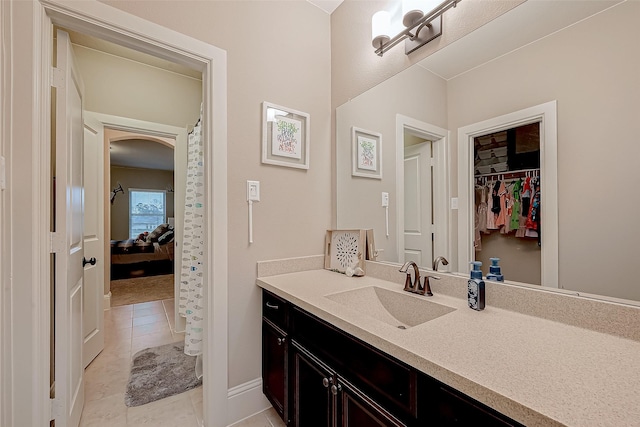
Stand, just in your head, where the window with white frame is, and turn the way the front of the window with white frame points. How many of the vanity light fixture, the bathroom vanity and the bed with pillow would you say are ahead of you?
3

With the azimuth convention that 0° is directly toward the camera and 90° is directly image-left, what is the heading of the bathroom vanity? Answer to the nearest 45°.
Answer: approximately 45°

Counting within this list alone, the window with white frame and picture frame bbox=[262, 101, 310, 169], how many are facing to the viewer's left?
0

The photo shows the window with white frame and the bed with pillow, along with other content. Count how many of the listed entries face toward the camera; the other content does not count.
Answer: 1

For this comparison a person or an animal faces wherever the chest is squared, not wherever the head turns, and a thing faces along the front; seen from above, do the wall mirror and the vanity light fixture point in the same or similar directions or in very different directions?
same or similar directions

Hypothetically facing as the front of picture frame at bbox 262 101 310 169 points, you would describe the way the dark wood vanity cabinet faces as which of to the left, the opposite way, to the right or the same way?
to the right

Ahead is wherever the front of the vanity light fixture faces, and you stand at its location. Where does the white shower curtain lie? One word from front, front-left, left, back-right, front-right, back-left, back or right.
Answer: front-right

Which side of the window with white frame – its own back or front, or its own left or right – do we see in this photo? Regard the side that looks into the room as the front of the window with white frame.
front

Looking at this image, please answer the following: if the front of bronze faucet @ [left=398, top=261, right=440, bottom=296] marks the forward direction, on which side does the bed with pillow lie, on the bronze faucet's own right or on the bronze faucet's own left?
on the bronze faucet's own right
